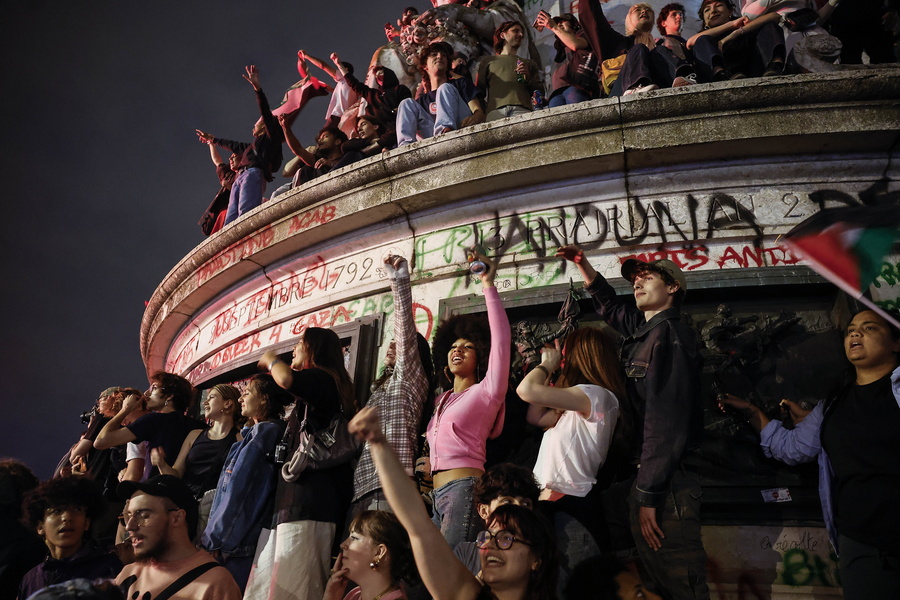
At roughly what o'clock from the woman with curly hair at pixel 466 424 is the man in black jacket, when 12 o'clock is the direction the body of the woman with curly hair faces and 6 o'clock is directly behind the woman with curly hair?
The man in black jacket is roughly at 8 o'clock from the woman with curly hair.

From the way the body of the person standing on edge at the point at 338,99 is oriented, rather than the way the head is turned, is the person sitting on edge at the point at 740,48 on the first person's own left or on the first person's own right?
on the first person's own left

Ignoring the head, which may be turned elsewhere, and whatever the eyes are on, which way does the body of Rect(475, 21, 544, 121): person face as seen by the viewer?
toward the camera

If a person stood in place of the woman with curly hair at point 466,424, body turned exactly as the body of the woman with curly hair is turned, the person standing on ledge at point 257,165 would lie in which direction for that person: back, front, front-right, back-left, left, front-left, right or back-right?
right

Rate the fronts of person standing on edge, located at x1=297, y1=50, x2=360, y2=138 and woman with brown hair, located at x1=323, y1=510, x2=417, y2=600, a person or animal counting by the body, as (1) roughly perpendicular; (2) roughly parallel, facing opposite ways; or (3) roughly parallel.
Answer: roughly parallel

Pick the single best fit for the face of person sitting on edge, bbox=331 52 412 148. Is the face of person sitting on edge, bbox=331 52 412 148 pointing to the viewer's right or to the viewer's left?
to the viewer's left

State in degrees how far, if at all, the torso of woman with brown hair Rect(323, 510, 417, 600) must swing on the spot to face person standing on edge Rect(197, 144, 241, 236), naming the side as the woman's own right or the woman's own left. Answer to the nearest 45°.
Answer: approximately 90° to the woman's own right

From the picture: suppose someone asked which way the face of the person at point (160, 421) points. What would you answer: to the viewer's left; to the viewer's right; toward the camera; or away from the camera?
to the viewer's left
